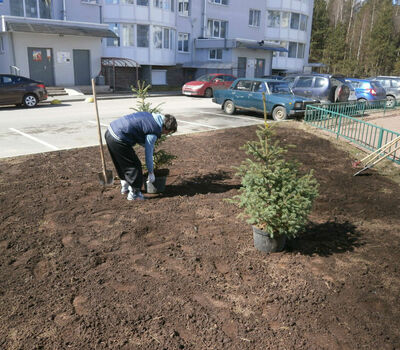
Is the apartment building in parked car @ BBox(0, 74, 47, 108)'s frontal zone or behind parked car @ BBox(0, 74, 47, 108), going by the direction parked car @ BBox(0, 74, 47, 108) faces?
behind

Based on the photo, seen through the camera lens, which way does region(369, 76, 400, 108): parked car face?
facing away from the viewer and to the left of the viewer

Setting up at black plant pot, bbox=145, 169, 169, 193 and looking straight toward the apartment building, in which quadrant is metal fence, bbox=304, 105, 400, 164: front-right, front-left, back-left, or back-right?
front-right

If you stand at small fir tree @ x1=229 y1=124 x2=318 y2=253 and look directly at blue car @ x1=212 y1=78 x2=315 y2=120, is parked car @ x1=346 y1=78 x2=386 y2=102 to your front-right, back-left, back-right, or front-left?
front-right

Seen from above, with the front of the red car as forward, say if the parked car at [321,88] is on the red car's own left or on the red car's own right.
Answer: on the red car's own left

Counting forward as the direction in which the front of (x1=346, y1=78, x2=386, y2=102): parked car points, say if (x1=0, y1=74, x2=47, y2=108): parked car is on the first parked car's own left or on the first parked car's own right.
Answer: on the first parked car's own left

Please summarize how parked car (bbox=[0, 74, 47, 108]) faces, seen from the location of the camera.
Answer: facing to the left of the viewer

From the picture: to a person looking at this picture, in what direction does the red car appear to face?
facing the viewer and to the left of the viewer

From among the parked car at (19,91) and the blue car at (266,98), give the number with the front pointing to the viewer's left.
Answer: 1

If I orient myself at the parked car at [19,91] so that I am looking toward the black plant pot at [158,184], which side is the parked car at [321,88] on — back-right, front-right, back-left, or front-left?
front-left

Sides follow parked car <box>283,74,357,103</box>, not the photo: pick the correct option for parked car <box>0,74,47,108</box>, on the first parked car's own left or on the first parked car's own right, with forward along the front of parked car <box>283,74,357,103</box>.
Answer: on the first parked car's own left
